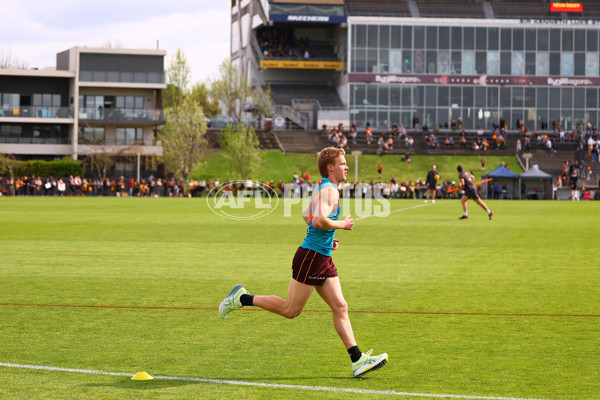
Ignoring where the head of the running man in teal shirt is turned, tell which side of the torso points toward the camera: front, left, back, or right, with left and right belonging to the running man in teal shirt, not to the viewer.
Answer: right

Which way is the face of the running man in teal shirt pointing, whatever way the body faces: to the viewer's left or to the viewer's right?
to the viewer's right

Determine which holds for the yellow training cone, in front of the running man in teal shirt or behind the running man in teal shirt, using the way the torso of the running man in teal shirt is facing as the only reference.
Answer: behind
